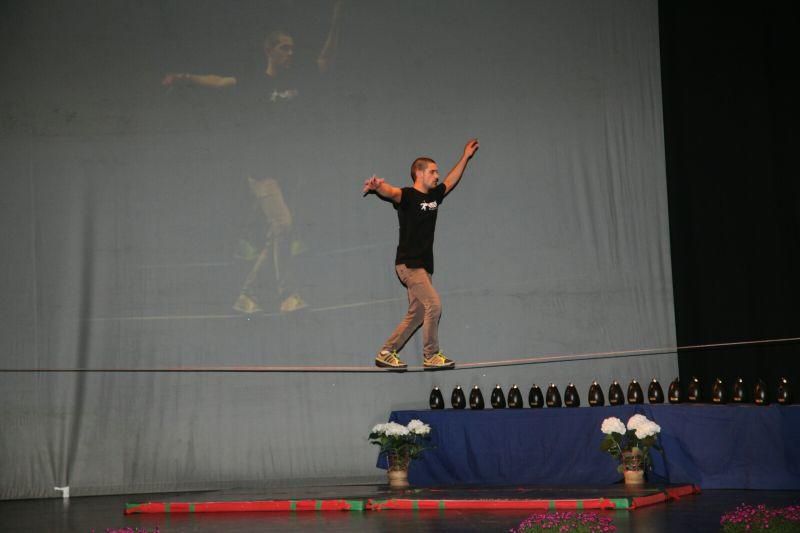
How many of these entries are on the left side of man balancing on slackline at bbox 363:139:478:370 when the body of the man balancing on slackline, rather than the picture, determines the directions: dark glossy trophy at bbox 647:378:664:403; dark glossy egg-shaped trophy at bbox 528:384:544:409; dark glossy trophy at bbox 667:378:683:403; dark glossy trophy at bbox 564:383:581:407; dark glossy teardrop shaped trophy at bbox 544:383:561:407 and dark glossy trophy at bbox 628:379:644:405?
6

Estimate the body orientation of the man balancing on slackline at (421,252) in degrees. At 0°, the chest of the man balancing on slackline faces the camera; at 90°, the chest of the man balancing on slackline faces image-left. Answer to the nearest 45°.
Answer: approximately 315°

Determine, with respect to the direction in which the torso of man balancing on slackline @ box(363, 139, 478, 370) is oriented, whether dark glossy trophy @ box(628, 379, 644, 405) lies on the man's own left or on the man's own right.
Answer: on the man's own left

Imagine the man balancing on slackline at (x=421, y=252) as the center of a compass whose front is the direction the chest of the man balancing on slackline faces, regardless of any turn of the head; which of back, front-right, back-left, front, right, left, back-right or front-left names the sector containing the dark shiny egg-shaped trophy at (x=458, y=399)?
back-left

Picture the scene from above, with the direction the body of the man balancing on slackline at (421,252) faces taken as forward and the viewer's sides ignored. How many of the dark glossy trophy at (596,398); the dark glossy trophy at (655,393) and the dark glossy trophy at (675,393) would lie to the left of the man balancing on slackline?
3

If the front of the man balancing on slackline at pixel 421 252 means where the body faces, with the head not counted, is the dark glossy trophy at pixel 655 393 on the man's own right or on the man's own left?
on the man's own left

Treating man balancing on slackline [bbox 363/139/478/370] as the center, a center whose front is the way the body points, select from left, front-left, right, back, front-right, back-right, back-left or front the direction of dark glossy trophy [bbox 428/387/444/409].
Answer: back-left

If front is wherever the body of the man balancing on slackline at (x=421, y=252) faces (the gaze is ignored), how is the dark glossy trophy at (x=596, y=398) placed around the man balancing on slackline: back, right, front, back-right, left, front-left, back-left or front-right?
left

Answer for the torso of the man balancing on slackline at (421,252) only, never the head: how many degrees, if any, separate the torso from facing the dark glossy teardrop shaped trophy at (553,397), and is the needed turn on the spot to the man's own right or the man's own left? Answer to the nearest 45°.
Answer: approximately 90° to the man's own left

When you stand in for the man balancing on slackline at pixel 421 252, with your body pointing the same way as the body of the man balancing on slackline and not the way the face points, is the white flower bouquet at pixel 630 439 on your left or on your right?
on your left

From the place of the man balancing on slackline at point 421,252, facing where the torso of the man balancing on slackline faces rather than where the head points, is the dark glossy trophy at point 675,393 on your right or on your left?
on your left

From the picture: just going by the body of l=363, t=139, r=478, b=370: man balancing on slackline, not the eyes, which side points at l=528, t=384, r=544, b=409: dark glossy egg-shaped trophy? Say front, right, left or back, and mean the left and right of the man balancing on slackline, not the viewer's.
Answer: left
